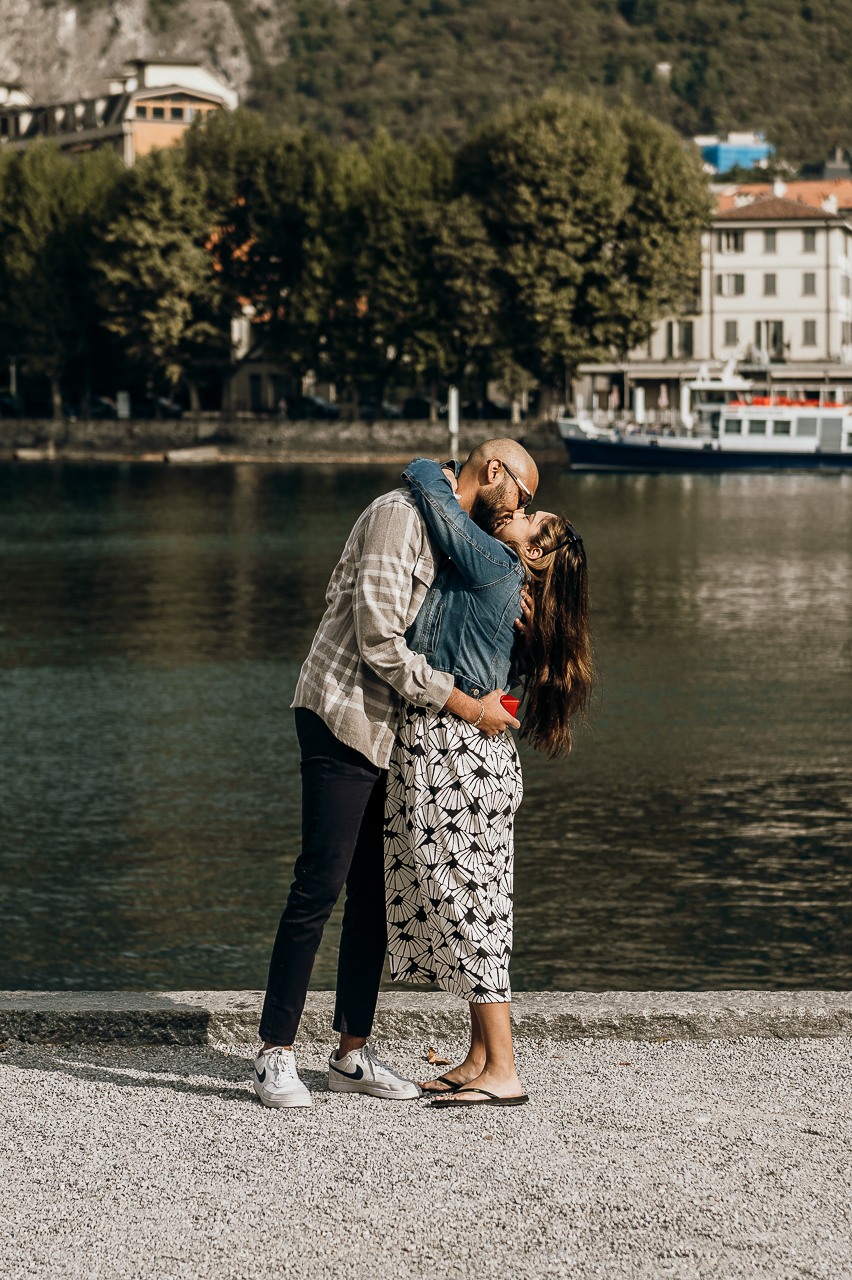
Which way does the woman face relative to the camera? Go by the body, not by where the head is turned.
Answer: to the viewer's left

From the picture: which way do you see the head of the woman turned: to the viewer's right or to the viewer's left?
to the viewer's left

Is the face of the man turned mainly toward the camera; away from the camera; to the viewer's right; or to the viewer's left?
to the viewer's right

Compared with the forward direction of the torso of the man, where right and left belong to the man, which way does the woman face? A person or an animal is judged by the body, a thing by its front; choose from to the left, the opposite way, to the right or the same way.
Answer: the opposite way

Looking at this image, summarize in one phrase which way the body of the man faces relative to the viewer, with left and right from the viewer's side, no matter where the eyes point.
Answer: facing to the right of the viewer
